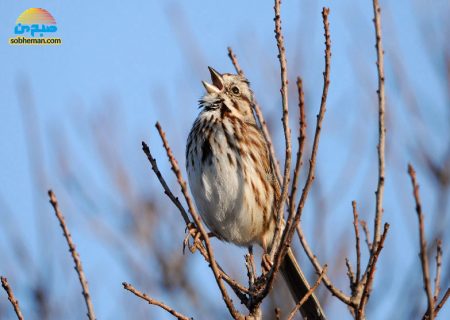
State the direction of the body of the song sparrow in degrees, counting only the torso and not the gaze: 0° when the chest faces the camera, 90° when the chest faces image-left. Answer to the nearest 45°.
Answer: approximately 45°

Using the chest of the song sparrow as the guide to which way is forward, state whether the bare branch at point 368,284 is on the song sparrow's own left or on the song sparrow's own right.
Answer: on the song sparrow's own left

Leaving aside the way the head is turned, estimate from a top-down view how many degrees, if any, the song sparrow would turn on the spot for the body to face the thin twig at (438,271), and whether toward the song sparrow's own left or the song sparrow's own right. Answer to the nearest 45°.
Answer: approximately 90° to the song sparrow's own left

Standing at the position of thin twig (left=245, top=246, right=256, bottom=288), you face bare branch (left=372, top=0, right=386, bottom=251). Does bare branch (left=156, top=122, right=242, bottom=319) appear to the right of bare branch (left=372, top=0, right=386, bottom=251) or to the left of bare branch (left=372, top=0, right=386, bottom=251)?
right

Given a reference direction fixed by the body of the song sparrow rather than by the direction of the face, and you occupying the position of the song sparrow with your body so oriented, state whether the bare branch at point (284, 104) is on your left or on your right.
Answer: on your left

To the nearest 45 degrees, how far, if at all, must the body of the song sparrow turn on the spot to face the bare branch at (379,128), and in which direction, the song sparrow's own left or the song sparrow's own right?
approximately 90° to the song sparrow's own left

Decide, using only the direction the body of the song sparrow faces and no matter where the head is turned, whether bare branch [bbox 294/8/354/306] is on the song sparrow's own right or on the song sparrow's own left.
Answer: on the song sparrow's own left
